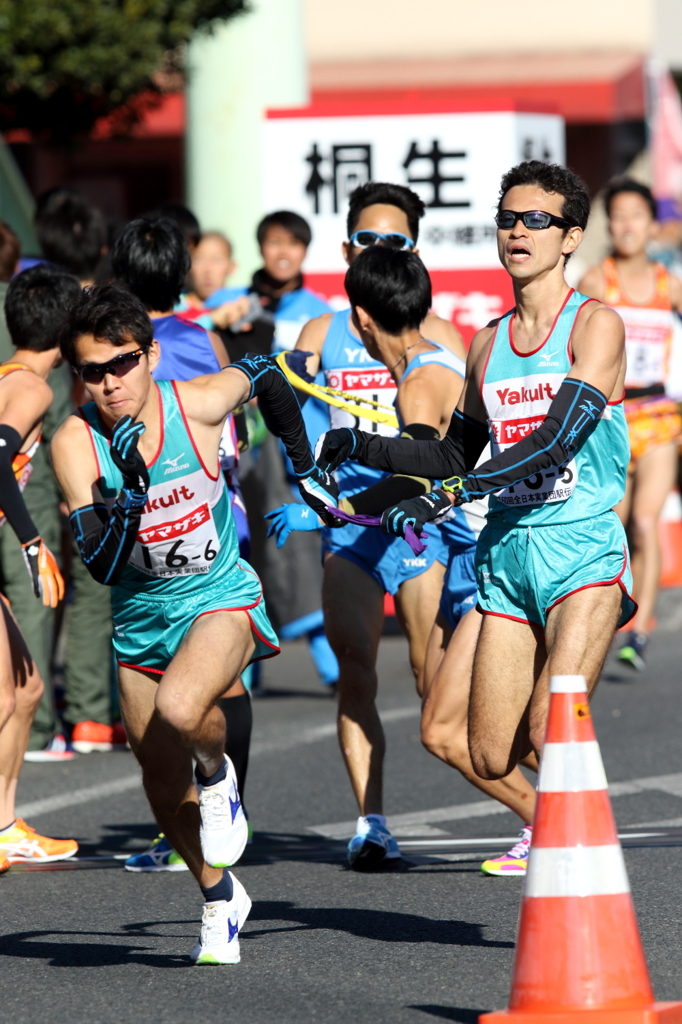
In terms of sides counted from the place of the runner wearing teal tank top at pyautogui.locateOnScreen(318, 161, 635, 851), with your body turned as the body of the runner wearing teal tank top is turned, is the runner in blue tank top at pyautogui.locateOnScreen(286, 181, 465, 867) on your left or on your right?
on your right

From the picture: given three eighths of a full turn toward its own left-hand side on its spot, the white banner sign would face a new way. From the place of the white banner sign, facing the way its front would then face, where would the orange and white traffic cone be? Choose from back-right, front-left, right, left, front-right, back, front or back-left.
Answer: back-right

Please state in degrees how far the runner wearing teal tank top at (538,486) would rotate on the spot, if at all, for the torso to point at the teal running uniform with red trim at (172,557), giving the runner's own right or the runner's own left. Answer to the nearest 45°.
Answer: approximately 45° to the runner's own right

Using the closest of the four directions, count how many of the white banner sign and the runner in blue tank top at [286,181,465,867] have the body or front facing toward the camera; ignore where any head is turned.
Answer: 2

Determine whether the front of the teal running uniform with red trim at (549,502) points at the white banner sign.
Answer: no

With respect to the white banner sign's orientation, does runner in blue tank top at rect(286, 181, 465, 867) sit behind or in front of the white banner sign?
in front

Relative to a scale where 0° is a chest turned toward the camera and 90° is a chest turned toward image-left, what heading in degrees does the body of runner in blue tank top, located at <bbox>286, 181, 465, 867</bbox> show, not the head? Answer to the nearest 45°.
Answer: approximately 0°

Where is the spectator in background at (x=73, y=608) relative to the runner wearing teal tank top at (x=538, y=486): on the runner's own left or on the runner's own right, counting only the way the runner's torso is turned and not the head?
on the runner's own right

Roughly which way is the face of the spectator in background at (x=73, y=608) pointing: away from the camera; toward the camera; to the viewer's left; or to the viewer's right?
away from the camera

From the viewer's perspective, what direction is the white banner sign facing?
toward the camera

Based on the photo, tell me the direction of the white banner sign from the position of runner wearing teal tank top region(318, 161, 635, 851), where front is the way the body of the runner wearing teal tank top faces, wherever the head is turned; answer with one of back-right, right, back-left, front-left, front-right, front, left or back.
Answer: back-right

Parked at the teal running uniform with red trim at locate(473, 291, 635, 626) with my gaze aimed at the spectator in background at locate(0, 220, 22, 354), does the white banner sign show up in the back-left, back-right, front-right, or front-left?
front-right

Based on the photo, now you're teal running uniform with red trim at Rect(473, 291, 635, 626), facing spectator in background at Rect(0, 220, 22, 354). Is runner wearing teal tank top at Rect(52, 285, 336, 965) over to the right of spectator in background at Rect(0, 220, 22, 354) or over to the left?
left

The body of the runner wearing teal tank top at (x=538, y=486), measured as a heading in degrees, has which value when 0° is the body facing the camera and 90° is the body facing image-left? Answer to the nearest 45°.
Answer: approximately 45°

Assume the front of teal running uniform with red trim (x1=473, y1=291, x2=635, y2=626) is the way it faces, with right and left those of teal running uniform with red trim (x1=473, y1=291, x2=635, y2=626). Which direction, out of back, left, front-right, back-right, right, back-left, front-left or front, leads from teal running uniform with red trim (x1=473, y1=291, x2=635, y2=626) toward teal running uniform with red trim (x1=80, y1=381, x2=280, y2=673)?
front-right
